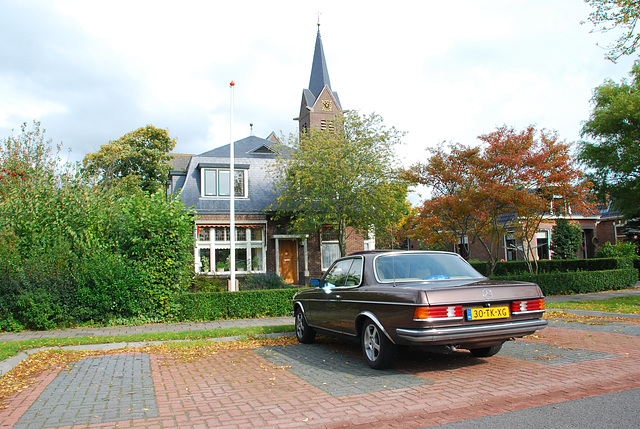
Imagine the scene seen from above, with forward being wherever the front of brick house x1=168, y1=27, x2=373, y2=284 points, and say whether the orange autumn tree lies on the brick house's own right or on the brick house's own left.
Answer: on the brick house's own left

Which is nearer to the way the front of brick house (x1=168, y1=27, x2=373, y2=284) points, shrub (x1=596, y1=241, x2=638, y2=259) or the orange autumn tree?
the orange autumn tree

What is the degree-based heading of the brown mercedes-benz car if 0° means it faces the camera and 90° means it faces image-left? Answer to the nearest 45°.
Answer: approximately 135°

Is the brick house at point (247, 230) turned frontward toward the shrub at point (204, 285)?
yes

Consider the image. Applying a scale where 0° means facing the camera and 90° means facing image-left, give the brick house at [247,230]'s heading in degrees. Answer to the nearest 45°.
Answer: approximately 0°

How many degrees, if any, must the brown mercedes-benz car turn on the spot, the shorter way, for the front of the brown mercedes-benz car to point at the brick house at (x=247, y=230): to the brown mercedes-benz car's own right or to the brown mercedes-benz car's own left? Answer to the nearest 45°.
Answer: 0° — it already faces it

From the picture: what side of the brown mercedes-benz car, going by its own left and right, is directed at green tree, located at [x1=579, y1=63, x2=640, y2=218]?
right

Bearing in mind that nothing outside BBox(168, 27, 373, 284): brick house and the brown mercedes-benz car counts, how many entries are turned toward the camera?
1

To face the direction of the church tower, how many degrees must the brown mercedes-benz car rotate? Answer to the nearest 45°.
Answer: approximately 45° to its right

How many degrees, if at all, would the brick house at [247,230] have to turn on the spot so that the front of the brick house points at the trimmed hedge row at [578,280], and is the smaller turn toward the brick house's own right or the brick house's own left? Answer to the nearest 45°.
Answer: approximately 45° to the brick house's own left

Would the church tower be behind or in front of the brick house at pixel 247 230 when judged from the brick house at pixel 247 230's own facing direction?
behind
